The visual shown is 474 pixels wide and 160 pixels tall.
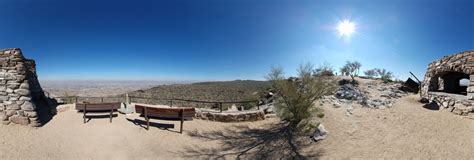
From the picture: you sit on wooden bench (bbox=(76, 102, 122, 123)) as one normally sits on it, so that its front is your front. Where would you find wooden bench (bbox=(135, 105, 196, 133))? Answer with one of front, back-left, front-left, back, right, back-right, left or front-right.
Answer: back-right

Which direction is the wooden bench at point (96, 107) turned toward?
away from the camera

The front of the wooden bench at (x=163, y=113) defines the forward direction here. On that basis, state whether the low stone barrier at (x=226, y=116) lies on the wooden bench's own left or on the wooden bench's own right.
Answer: on the wooden bench's own right

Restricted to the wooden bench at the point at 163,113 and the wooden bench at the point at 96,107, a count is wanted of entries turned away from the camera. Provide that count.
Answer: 2

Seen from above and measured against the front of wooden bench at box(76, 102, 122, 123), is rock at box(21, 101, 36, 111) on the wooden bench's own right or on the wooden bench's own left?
on the wooden bench's own left

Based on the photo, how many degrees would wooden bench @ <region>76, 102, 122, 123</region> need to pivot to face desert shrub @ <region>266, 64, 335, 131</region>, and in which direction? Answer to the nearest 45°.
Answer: approximately 135° to its right

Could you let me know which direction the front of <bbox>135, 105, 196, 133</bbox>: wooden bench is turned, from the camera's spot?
facing away from the viewer

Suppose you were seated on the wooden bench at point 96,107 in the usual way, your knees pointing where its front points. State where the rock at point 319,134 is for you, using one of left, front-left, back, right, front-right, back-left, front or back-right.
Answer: back-right
